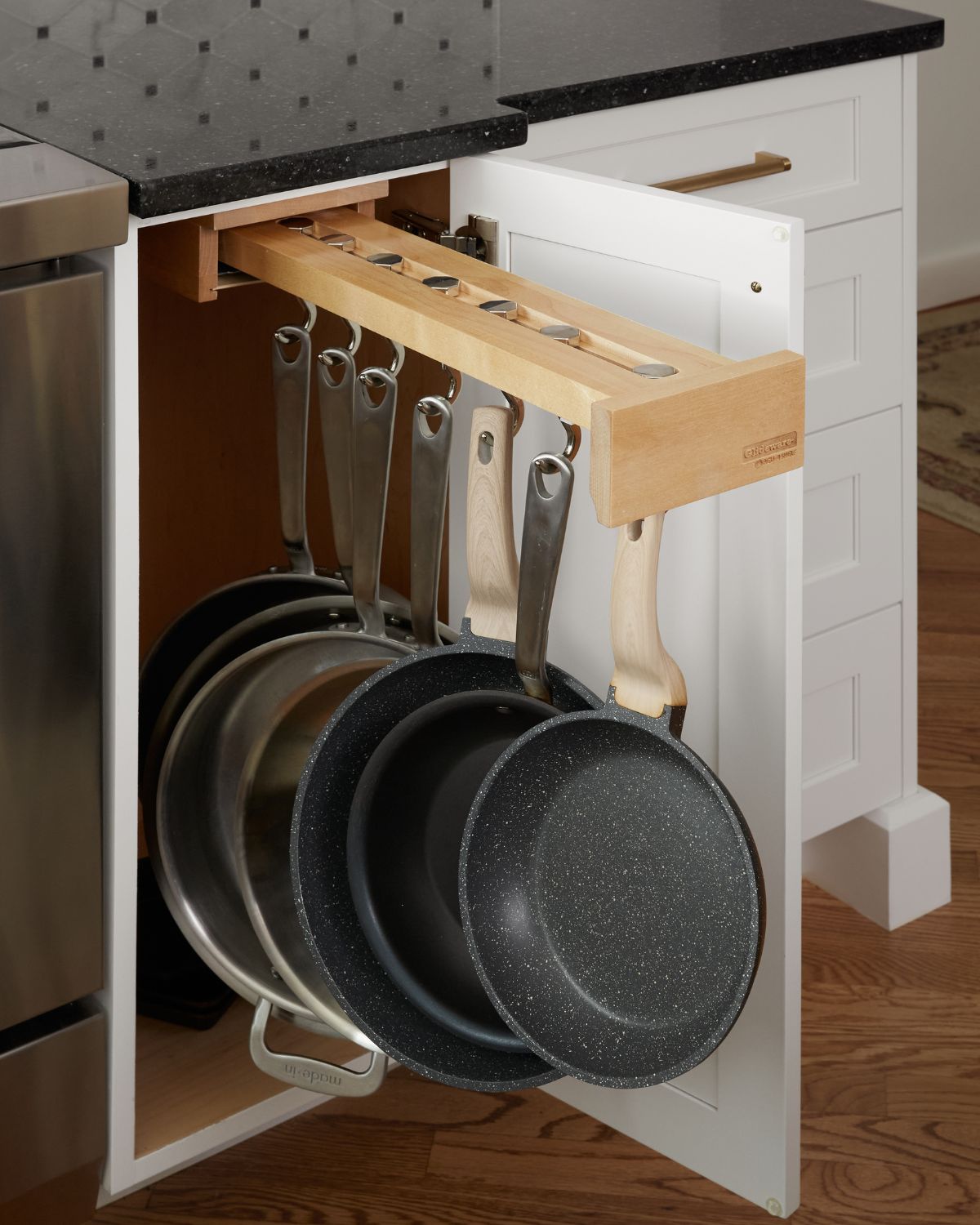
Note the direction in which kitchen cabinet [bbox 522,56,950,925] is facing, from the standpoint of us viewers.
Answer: facing the viewer and to the right of the viewer

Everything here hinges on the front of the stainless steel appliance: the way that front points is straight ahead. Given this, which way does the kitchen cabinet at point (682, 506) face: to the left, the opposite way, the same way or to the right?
the same way

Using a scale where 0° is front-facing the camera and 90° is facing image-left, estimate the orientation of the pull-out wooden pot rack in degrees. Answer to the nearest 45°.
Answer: approximately 315°
